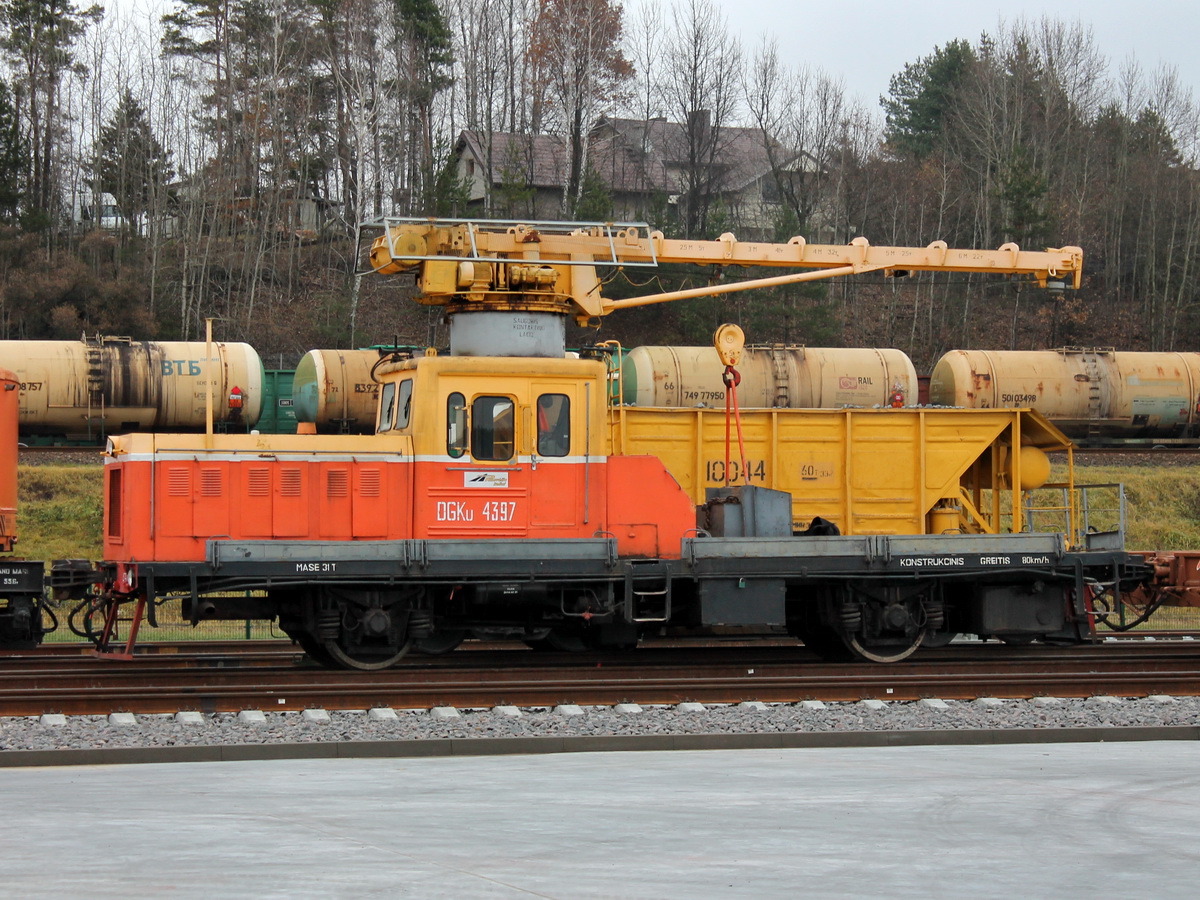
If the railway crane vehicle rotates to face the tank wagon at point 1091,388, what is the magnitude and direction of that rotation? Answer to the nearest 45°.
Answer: approximately 135° to its right

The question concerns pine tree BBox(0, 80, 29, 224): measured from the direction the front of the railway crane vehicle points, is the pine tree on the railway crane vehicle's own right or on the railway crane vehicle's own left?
on the railway crane vehicle's own right

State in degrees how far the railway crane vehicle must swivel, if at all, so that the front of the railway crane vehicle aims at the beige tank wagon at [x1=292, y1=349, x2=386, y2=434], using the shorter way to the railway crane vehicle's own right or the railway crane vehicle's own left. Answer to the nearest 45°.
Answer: approximately 90° to the railway crane vehicle's own right

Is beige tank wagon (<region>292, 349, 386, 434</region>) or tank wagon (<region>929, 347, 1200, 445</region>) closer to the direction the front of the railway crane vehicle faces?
the beige tank wagon

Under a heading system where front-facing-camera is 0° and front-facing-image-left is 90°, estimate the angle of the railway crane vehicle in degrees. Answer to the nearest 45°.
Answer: approximately 90°

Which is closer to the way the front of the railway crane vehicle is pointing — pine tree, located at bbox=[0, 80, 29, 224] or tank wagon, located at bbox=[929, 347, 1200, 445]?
the pine tree

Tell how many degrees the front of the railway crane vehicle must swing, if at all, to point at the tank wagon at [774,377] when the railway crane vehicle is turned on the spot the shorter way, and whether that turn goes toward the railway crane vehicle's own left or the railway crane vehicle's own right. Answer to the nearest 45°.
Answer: approximately 90° to the railway crane vehicle's own right
